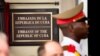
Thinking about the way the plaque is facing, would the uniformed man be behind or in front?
in front

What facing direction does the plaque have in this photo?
toward the camera

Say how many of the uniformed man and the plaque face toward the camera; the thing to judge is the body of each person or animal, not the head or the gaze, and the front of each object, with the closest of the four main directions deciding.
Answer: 1

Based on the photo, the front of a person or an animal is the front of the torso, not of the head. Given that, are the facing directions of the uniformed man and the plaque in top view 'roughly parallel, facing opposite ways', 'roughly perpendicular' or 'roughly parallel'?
roughly perpendicular
